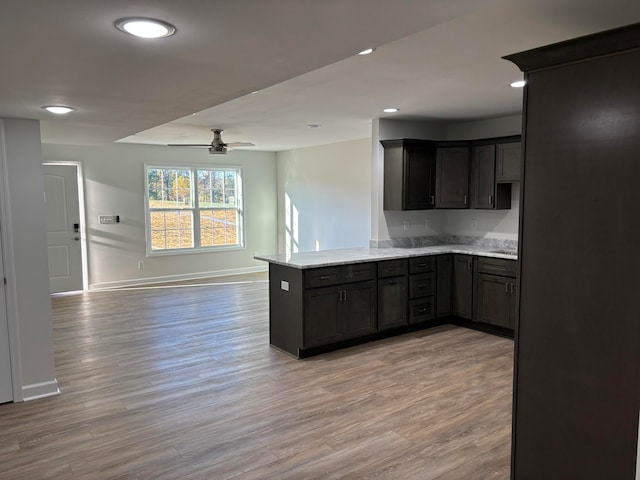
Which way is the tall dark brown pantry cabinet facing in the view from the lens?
facing to the left of the viewer

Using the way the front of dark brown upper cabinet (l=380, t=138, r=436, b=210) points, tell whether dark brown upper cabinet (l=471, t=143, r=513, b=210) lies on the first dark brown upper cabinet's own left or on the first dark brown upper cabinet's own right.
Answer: on the first dark brown upper cabinet's own left

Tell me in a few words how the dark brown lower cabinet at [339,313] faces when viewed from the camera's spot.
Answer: facing the viewer and to the right of the viewer

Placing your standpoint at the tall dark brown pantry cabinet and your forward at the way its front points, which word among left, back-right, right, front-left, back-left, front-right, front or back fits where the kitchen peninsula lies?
front-right

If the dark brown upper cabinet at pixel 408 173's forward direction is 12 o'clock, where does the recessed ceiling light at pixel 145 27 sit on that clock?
The recessed ceiling light is roughly at 2 o'clock from the dark brown upper cabinet.

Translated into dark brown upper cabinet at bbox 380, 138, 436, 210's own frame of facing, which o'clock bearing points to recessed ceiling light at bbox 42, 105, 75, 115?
The recessed ceiling light is roughly at 3 o'clock from the dark brown upper cabinet.

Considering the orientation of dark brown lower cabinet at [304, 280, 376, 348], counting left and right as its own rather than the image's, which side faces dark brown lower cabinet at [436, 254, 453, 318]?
left

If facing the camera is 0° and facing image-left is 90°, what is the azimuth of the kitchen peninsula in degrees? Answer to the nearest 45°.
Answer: approximately 315°

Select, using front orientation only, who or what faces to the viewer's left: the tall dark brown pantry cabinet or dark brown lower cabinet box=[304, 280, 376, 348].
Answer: the tall dark brown pantry cabinet

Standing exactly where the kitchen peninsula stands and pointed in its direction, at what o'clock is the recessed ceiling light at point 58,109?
The recessed ceiling light is roughly at 3 o'clock from the kitchen peninsula.

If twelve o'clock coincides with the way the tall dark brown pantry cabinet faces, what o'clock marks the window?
The window is roughly at 1 o'clock from the tall dark brown pantry cabinet.

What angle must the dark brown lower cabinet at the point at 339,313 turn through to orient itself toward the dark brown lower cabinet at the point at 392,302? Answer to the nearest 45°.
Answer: approximately 90° to its left

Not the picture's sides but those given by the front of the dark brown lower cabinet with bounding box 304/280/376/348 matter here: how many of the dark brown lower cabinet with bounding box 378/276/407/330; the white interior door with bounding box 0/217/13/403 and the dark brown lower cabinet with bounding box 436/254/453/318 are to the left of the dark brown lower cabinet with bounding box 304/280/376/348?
2

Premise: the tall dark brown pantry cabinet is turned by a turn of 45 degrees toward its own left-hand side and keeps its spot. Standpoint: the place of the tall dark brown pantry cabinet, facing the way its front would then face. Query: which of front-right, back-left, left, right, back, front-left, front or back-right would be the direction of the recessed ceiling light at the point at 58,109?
front-right
